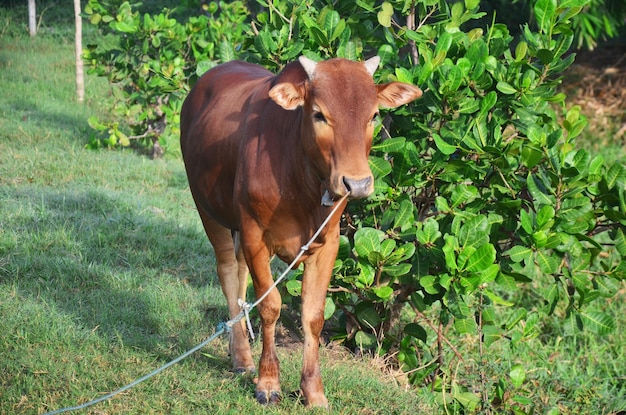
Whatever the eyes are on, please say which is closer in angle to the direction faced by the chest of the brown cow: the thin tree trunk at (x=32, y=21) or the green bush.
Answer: the green bush

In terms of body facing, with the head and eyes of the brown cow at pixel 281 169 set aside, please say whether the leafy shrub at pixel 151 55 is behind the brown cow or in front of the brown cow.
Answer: behind

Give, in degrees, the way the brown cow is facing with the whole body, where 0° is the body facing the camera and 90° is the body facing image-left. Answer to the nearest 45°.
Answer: approximately 315°

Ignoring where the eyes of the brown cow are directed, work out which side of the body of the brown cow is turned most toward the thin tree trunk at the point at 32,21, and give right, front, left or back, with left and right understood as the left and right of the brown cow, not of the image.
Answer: back
